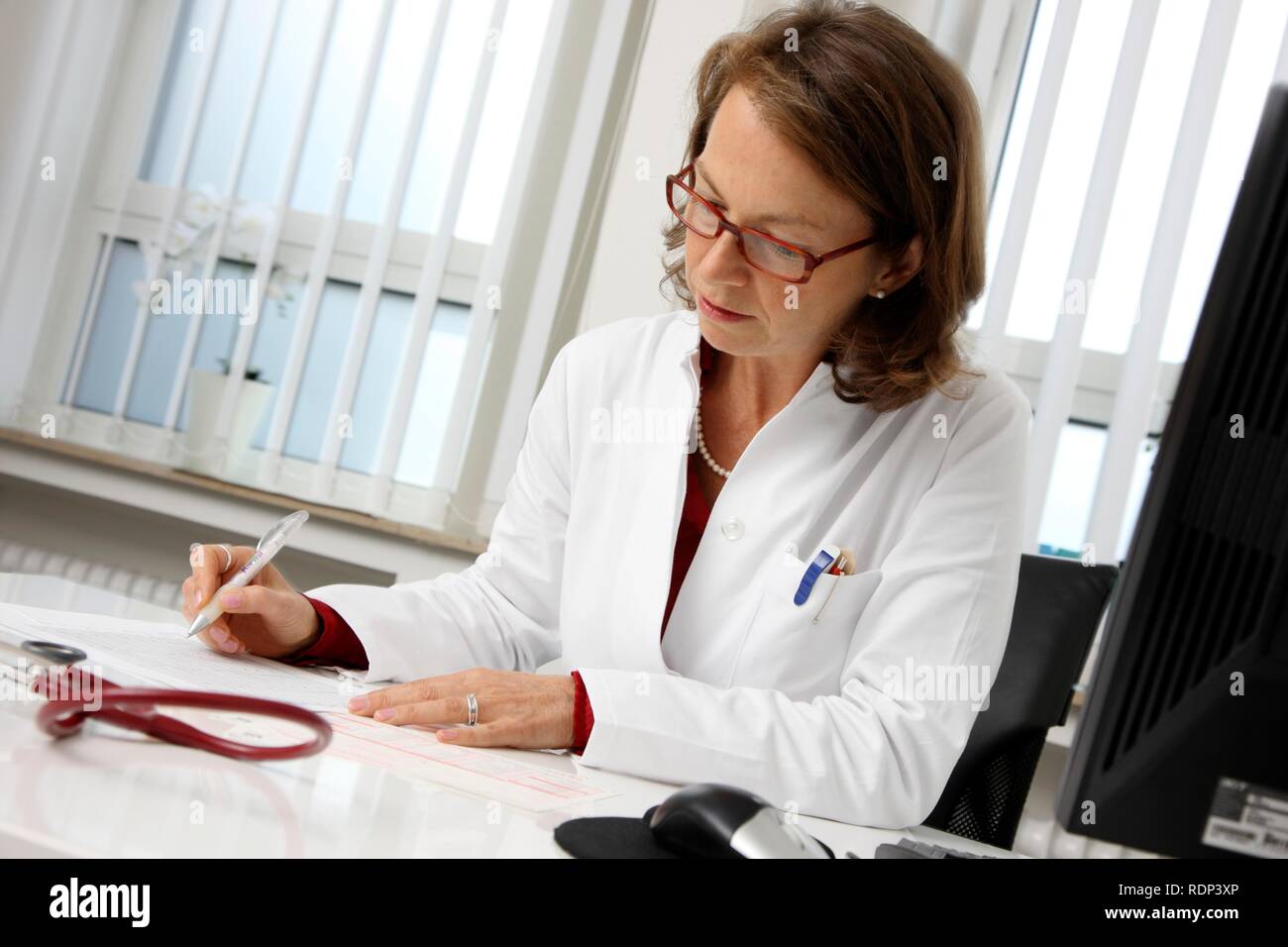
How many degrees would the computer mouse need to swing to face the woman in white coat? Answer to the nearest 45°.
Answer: approximately 135° to its left

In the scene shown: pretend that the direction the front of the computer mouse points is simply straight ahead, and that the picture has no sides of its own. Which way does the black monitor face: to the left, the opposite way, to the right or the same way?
the opposite way

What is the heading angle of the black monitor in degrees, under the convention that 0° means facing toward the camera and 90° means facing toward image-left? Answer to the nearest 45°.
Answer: approximately 135°

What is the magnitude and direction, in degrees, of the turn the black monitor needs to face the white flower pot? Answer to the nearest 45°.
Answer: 0° — it already faces it

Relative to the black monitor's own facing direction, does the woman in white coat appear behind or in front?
in front

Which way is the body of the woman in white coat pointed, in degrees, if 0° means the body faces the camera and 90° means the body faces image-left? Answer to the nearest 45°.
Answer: approximately 45°

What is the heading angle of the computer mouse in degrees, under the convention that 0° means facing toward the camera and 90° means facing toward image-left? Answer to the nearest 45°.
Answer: approximately 315°
